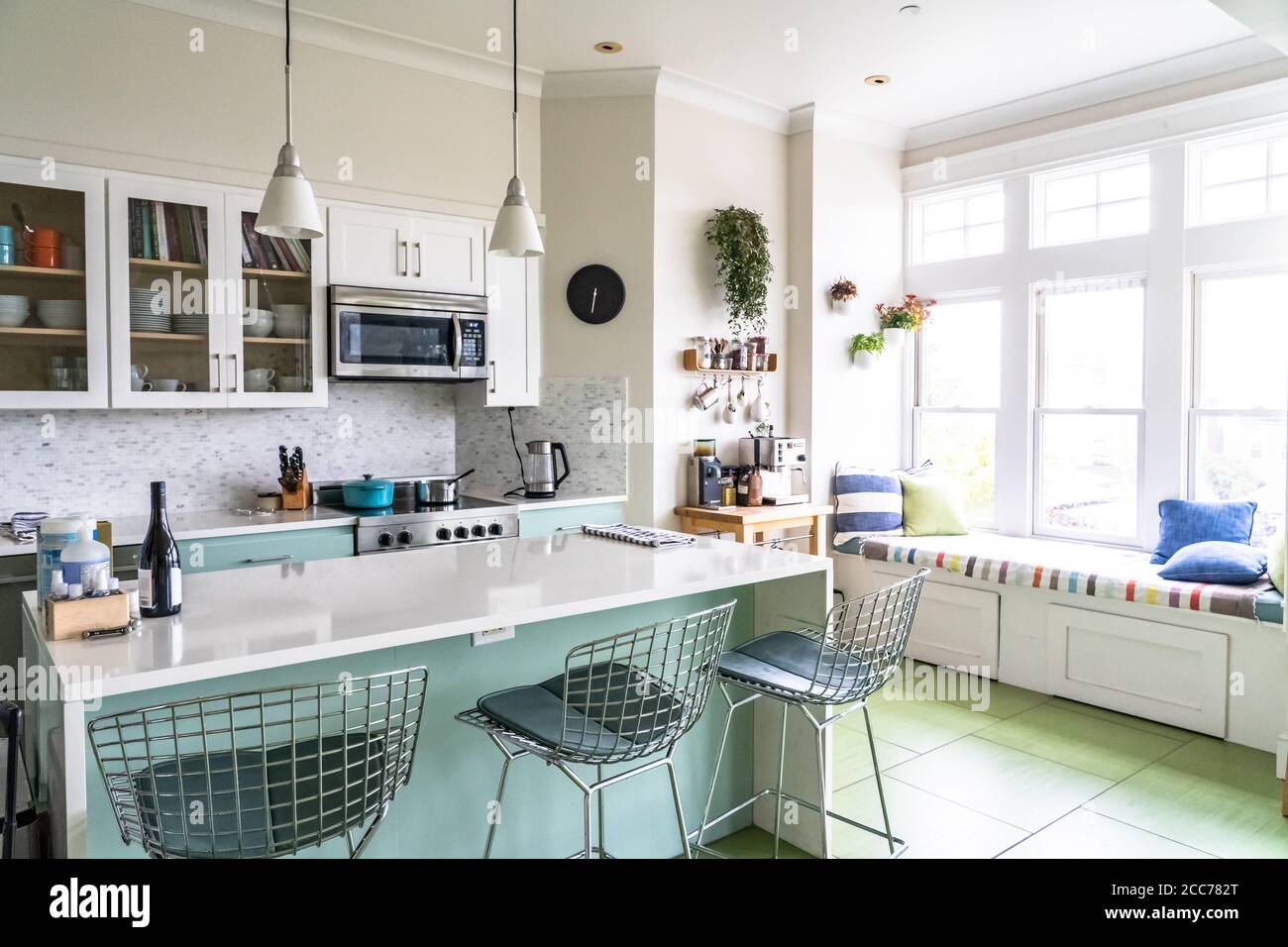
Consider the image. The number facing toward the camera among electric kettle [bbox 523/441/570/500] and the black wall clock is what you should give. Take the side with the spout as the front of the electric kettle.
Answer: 1

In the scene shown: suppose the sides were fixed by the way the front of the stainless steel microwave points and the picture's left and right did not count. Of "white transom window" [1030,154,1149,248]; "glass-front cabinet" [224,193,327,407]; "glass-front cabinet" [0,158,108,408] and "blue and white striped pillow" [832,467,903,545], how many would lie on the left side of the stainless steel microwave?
2

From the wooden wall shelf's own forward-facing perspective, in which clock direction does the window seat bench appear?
The window seat bench is roughly at 11 o'clock from the wooden wall shelf.

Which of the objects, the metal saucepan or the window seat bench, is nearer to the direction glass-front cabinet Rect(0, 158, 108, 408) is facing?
the window seat bench

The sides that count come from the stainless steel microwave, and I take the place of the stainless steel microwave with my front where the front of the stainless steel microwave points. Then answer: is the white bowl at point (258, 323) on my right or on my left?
on my right

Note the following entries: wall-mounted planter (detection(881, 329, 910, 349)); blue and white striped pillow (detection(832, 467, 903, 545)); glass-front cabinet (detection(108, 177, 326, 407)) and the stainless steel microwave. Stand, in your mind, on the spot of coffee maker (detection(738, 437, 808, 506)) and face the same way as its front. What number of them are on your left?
2

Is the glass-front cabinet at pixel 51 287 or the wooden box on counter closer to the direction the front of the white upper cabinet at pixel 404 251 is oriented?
the wooden box on counter

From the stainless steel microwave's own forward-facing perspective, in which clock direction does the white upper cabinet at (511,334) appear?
The white upper cabinet is roughly at 8 o'clock from the stainless steel microwave.

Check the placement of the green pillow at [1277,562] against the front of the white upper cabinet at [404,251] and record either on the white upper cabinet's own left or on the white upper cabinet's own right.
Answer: on the white upper cabinet's own left

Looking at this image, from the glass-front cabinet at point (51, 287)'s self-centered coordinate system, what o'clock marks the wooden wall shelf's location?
The wooden wall shelf is roughly at 9 o'clock from the glass-front cabinet.

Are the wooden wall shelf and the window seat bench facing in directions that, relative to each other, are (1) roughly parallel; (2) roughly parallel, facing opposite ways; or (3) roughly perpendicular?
roughly perpendicular

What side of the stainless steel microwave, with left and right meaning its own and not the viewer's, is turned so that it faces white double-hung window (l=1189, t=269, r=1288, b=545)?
left

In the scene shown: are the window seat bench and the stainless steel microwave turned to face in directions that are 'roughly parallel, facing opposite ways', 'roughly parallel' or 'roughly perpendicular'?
roughly perpendicular

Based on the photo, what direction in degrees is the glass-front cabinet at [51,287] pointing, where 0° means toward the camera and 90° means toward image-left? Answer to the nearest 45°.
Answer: approximately 0°

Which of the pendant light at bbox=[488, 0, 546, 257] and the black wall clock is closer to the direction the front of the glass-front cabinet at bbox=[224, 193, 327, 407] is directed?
the pendant light
